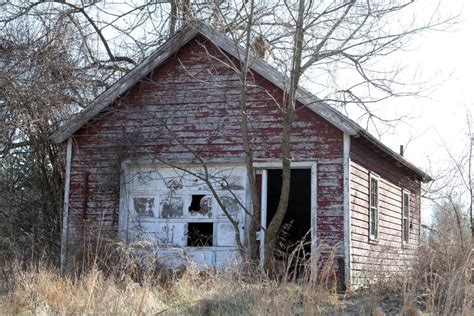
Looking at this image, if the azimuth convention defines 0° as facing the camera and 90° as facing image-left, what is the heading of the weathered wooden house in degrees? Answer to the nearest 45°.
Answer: approximately 0°
